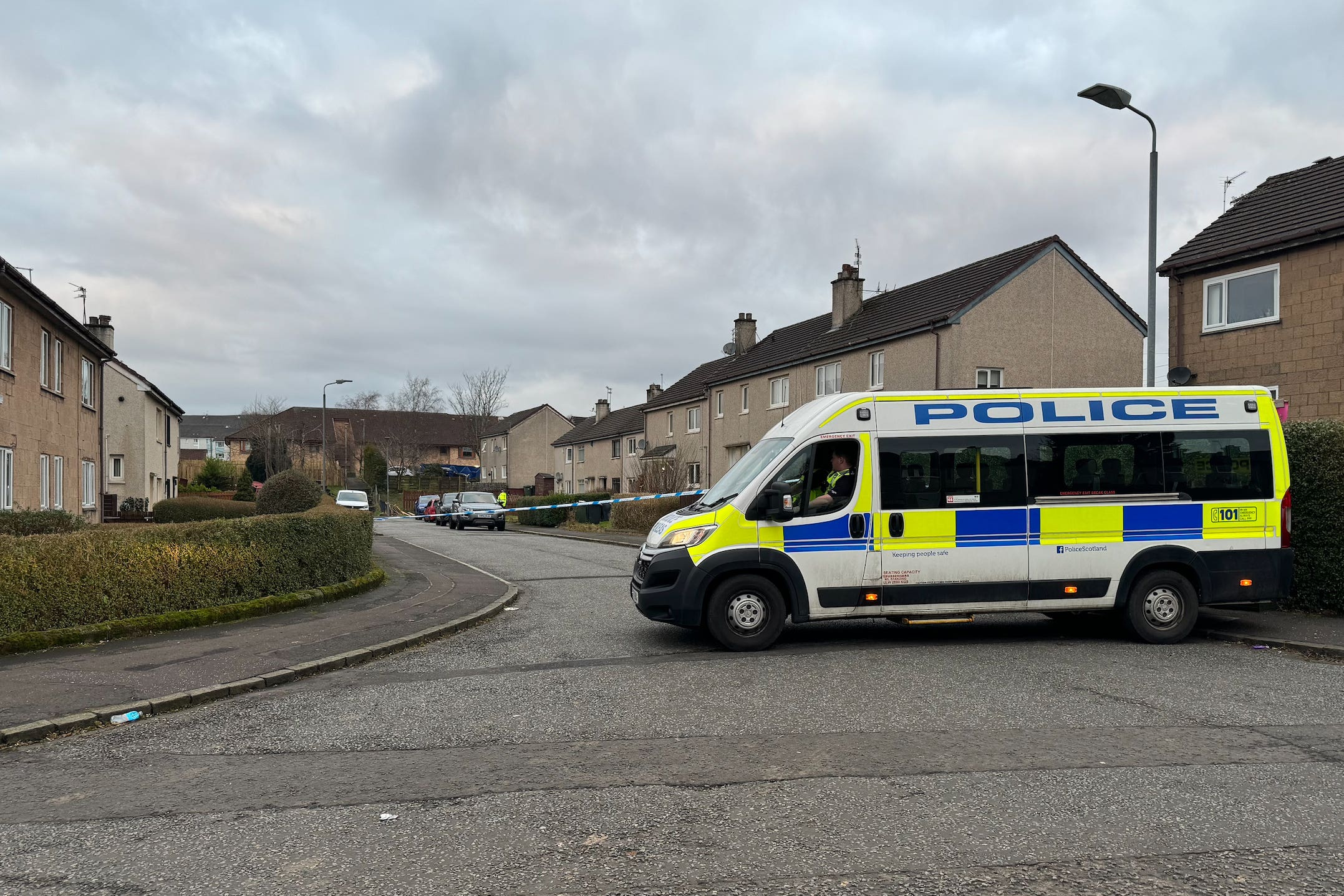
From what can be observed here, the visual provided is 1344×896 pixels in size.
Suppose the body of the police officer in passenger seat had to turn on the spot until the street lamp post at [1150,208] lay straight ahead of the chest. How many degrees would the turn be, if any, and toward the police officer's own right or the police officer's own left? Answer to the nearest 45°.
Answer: approximately 135° to the police officer's own right

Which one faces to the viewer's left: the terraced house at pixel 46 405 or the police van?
the police van

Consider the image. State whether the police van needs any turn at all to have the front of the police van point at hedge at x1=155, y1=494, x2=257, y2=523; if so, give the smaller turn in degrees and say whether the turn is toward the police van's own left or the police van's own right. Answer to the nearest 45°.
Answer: approximately 45° to the police van's own right

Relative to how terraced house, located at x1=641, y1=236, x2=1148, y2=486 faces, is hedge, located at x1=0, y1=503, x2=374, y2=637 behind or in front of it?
in front

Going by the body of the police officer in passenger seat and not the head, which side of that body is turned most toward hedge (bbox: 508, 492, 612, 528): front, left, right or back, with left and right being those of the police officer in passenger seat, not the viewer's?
right

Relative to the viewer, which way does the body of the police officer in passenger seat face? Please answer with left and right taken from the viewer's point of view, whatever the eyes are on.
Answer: facing to the left of the viewer

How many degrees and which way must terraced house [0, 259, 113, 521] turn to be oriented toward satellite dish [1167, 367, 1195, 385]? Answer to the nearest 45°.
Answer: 0° — it already faces it

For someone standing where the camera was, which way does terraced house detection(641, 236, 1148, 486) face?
facing the viewer and to the left of the viewer

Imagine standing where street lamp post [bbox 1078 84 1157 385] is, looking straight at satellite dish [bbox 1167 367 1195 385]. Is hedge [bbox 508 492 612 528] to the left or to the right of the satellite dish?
left

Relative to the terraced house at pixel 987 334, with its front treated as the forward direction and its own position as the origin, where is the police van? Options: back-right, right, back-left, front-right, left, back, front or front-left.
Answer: front-left

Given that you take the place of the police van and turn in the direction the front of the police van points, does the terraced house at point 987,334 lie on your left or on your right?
on your right

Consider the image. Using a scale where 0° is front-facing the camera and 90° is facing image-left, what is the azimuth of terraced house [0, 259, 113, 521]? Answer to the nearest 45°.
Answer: approximately 315°

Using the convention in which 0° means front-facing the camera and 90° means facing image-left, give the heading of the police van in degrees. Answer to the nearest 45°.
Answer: approximately 90°

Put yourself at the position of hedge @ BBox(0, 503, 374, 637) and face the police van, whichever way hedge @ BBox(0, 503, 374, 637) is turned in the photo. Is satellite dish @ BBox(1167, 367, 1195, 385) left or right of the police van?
left

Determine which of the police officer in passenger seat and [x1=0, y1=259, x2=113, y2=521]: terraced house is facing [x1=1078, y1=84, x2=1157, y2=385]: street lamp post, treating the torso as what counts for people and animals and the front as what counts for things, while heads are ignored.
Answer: the terraced house

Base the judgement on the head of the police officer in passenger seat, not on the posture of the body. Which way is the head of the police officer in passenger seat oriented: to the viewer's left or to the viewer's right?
to the viewer's left

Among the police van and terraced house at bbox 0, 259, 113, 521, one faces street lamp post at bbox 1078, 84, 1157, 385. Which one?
the terraced house
